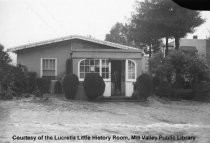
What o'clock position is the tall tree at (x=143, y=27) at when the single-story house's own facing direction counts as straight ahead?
The tall tree is roughly at 7 o'clock from the single-story house.

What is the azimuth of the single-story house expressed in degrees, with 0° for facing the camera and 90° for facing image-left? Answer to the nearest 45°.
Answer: approximately 0°

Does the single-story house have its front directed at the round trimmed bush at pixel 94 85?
yes

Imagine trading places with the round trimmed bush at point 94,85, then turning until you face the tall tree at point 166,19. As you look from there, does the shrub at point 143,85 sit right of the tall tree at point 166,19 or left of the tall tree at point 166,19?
right

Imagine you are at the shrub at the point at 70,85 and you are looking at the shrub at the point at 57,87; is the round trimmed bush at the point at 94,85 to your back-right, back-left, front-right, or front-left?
back-right

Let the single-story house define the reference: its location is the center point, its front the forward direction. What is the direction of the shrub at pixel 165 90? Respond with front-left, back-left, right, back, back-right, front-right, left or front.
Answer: left

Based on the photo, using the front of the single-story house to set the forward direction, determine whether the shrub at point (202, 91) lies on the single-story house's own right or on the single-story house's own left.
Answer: on the single-story house's own left

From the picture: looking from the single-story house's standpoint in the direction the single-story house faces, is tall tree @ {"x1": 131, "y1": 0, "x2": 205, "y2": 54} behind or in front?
behind

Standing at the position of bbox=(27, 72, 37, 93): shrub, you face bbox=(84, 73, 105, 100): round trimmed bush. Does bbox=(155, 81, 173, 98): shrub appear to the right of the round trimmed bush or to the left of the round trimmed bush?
left

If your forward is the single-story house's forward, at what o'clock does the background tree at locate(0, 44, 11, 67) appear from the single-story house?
The background tree is roughly at 3 o'clock from the single-story house.

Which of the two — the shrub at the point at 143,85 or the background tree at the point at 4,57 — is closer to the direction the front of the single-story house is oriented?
the shrub

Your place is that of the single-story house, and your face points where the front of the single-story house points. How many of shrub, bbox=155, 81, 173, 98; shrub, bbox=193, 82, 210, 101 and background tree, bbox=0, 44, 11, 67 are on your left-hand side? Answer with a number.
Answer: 2

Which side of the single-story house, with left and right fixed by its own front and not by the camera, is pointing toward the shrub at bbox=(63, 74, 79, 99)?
front
